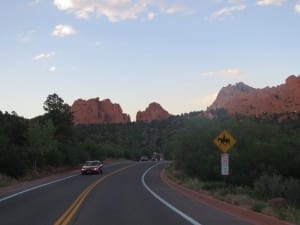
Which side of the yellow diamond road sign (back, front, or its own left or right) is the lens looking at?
front

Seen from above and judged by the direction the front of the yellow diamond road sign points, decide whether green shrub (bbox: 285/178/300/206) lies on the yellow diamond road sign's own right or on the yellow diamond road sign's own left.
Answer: on the yellow diamond road sign's own left
